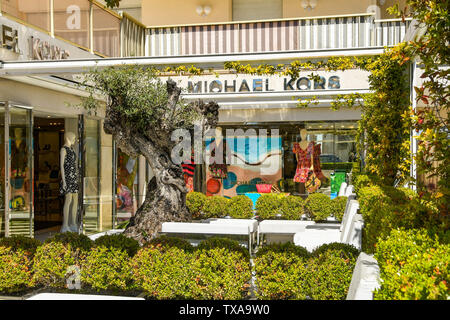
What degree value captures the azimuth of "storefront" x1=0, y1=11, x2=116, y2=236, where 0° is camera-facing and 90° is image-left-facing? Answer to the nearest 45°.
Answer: approximately 315°

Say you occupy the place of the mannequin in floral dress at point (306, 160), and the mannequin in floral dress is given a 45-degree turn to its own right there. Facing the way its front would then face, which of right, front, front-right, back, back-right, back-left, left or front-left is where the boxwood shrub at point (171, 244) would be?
front-left

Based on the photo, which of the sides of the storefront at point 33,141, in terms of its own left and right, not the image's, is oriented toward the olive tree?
front

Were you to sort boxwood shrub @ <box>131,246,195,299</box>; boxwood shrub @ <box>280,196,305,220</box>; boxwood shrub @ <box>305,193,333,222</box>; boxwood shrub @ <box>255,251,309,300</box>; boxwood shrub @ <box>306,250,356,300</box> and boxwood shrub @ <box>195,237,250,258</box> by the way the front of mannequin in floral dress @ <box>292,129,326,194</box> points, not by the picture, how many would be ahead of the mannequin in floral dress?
6

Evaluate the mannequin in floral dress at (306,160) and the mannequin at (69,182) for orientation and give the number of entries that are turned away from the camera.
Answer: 0

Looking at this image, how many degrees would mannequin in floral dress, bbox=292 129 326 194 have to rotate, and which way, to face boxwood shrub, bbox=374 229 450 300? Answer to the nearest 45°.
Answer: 0° — it already faces it

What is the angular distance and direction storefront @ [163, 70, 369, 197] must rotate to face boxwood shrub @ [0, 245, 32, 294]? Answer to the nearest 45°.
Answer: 0° — it already faces it

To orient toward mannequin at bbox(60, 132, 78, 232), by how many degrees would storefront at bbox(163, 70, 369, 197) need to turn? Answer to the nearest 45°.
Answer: approximately 45° to its right

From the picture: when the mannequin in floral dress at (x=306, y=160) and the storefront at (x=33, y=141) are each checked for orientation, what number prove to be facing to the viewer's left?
0

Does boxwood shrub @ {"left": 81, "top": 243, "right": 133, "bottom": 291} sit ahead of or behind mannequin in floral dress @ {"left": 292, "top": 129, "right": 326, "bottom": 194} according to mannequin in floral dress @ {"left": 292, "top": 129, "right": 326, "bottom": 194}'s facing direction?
ahead

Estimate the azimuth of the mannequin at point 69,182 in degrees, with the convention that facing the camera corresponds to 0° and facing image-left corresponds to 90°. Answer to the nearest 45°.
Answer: approximately 315°

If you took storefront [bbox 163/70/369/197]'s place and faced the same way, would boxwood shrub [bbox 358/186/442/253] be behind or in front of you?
in front

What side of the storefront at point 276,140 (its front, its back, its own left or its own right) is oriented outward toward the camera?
front

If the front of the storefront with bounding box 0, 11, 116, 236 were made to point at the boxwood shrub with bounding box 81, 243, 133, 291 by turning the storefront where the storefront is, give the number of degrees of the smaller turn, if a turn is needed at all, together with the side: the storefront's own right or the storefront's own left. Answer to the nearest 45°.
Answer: approximately 45° to the storefront's own right

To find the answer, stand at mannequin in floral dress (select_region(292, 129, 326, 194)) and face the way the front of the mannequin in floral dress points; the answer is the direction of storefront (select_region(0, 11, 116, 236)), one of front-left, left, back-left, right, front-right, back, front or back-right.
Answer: front-right

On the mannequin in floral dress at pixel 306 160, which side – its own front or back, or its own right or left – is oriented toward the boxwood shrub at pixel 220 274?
front

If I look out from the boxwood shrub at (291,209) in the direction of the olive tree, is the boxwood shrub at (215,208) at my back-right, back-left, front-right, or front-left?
front-right

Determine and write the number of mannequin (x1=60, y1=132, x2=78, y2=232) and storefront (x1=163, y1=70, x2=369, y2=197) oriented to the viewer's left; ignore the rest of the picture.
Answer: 0
